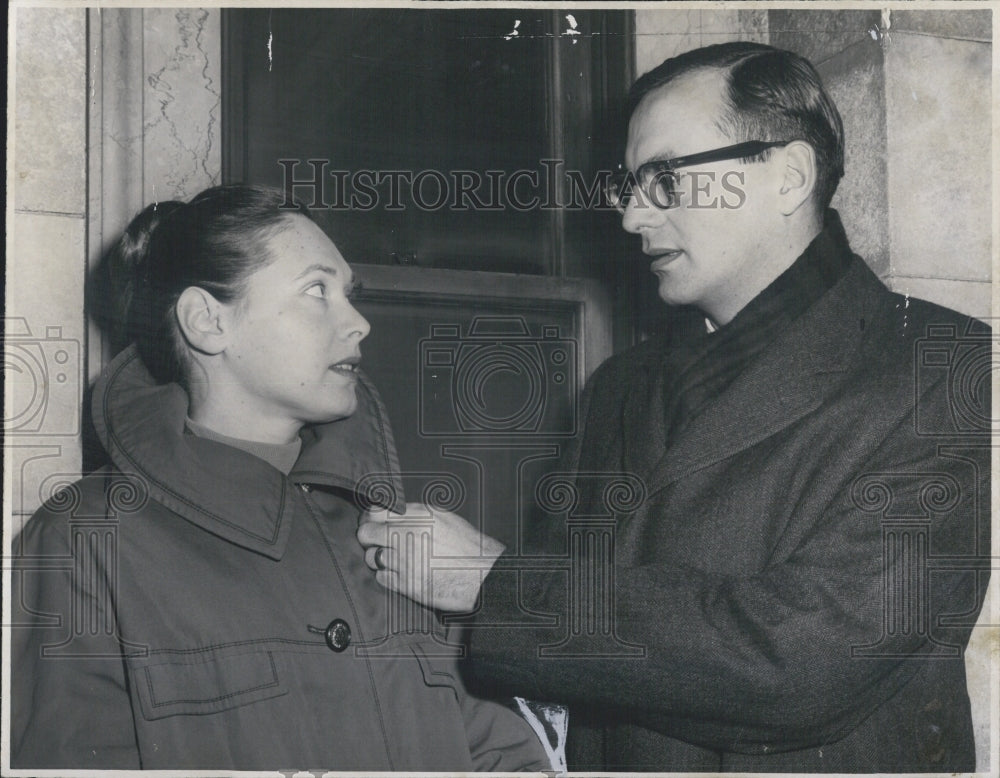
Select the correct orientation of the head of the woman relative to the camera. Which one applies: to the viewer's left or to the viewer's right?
to the viewer's right

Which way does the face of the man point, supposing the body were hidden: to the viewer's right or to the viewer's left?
to the viewer's left

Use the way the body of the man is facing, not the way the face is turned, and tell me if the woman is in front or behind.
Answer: in front

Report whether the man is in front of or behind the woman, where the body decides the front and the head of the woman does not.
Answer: in front

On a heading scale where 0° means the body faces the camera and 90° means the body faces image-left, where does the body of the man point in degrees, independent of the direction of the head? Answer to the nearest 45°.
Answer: approximately 45°

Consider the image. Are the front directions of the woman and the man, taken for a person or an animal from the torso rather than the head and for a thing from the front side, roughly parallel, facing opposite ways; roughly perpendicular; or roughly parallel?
roughly perpendicular

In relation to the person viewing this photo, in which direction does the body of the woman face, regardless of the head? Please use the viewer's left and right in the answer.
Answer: facing the viewer and to the right of the viewer

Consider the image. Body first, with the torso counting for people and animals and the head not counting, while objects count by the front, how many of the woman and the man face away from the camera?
0
